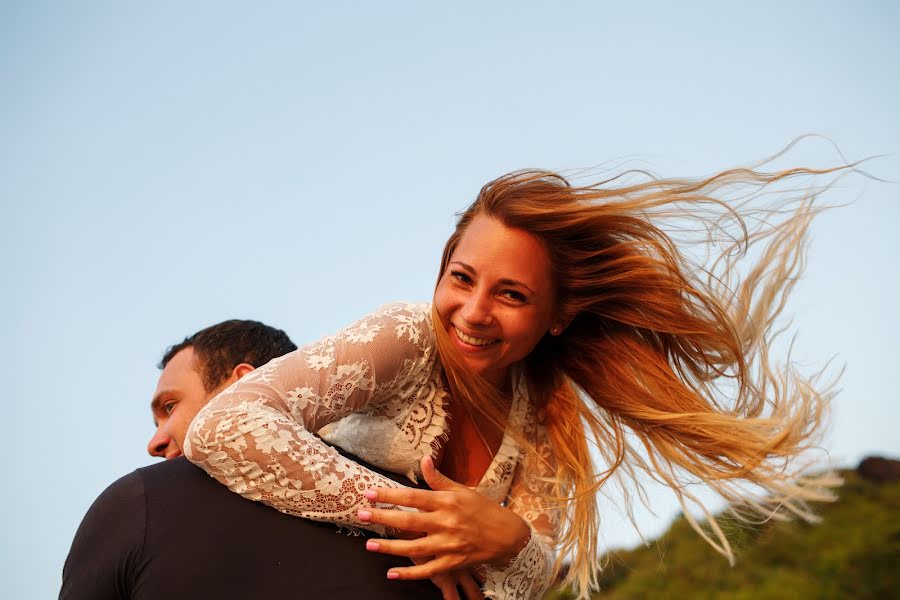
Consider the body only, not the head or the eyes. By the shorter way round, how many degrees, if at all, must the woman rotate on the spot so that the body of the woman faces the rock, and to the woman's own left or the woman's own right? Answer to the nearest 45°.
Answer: approximately 135° to the woman's own left

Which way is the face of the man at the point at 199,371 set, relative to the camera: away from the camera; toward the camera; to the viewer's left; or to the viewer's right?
to the viewer's left

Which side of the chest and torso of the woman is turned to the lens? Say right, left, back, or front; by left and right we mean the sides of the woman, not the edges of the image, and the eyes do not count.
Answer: front

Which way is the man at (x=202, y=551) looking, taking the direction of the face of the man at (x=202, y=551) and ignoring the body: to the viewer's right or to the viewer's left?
to the viewer's left
